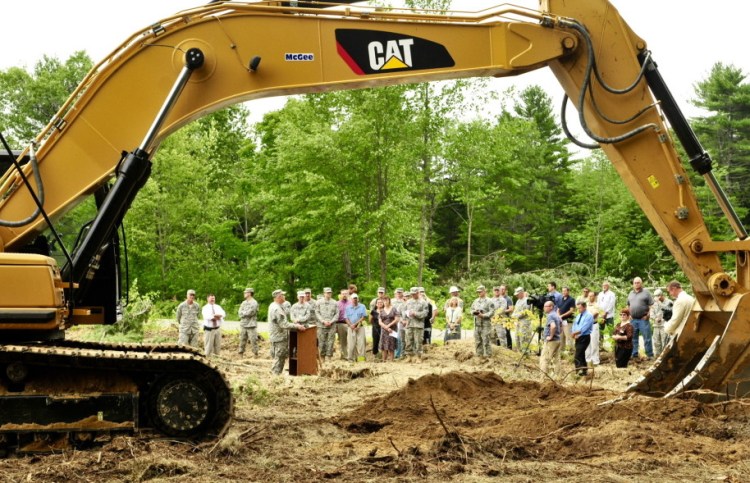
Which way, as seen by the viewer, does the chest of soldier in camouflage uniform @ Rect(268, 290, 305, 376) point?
to the viewer's right

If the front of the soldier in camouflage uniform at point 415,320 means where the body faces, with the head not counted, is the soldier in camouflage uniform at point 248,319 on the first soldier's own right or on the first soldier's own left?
on the first soldier's own right

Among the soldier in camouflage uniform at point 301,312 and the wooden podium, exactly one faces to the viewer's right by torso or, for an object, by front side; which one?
the wooden podium

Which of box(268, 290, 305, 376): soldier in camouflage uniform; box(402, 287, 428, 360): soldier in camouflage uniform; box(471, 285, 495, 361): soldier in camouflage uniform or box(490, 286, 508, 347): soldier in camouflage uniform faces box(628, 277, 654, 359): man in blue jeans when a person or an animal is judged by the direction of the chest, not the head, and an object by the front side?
box(268, 290, 305, 376): soldier in camouflage uniform

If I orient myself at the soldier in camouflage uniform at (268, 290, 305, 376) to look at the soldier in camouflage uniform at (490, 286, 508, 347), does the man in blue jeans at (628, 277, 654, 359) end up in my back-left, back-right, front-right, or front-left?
front-right

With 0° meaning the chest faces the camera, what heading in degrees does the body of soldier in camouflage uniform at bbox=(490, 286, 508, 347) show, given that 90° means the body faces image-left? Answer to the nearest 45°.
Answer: approximately 45°

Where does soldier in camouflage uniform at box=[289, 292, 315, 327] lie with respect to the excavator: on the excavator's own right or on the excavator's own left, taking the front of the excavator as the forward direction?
on the excavator's own left

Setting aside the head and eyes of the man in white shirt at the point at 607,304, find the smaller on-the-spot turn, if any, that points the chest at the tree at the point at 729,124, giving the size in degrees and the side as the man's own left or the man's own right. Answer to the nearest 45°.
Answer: approximately 135° to the man's own right

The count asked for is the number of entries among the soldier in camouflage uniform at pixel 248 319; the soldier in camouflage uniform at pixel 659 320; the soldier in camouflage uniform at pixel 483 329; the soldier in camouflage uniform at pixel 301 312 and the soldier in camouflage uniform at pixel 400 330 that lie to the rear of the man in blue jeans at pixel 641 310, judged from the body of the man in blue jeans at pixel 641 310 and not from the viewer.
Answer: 1

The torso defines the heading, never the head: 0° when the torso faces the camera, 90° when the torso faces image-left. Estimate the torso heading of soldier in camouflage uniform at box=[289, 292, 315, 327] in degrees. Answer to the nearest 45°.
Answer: approximately 0°

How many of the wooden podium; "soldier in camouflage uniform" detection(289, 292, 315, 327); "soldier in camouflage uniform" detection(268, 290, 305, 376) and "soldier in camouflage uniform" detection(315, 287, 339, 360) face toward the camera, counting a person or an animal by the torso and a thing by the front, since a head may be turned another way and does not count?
2

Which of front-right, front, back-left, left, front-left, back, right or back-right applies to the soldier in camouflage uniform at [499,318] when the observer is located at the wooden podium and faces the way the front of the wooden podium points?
front-left

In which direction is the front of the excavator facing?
to the viewer's right
